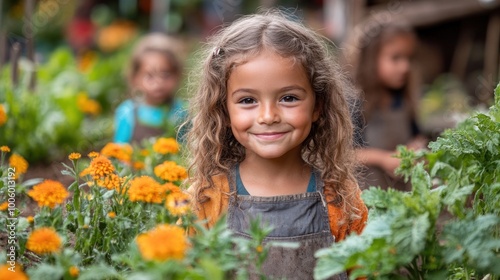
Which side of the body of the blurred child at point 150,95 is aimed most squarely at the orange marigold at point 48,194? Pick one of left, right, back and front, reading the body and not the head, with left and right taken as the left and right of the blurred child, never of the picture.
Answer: front

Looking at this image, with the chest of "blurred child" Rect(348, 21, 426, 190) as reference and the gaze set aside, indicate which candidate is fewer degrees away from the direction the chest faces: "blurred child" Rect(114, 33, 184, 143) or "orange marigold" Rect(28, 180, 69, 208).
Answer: the orange marigold

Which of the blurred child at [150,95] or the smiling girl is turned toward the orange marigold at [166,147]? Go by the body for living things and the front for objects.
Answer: the blurred child

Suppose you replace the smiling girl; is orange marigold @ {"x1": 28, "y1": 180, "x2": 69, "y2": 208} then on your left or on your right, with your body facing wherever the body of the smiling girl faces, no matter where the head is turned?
on your right

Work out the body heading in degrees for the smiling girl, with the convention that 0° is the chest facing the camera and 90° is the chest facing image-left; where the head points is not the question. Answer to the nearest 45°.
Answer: approximately 0°

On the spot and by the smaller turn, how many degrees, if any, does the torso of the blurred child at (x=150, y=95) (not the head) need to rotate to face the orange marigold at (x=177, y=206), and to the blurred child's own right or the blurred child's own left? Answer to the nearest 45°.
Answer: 0° — they already face it

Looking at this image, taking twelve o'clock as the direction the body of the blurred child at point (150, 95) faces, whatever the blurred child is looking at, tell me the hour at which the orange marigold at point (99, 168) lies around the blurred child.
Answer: The orange marigold is roughly at 12 o'clock from the blurred child.
